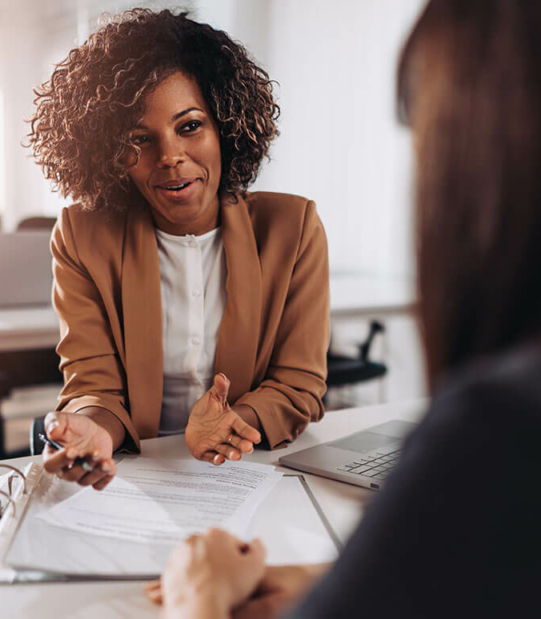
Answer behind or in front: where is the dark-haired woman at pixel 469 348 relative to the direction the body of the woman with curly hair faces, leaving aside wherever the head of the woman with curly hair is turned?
in front

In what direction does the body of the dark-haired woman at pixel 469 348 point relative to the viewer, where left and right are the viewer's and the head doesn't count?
facing away from the viewer and to the left of the viewer

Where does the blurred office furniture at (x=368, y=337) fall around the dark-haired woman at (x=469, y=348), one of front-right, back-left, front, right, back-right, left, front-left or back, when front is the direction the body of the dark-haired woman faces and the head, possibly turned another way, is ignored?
front-right

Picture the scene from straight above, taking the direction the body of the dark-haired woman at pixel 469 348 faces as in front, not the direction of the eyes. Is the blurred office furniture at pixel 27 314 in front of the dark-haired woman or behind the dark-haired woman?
in front

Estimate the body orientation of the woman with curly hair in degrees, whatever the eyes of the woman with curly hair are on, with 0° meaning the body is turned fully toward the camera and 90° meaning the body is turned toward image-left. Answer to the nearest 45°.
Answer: approximately 0°

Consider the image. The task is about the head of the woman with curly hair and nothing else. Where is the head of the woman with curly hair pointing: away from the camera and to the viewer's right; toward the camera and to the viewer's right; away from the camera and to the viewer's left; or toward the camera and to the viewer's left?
toward the camera and to the viewer's right

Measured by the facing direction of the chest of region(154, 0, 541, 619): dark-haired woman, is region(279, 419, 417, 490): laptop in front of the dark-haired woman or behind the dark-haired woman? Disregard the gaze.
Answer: in front
